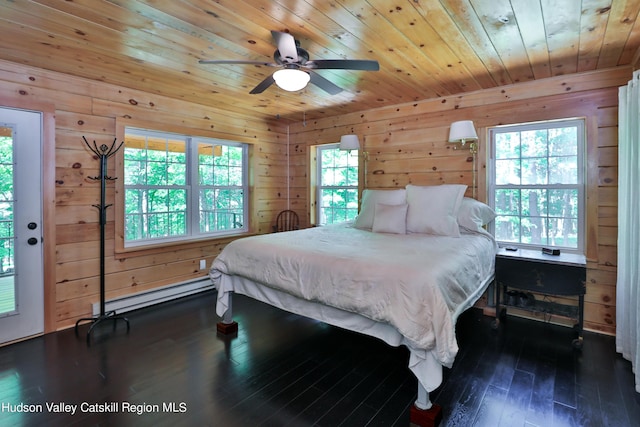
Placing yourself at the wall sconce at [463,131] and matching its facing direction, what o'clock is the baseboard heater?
The baseboard heater is roughly at 1 o'clock from the wall sconce.

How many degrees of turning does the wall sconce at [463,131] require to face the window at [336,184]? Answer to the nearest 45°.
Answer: approximately 90° to its right

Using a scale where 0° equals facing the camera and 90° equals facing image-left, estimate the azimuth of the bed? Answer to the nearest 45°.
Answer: approximately 45°

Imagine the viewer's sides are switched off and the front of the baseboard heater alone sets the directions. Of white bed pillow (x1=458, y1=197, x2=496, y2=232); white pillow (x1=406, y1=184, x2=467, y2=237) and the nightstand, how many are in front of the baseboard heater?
3

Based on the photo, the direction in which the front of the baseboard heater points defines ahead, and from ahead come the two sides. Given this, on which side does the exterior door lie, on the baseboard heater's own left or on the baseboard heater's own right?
on the baseboard heater's own right

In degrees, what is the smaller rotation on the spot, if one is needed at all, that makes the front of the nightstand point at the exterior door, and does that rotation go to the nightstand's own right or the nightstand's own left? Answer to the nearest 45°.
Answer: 0° — it already faces it
